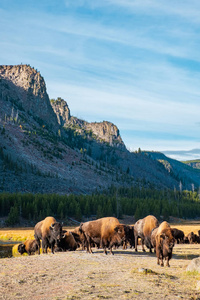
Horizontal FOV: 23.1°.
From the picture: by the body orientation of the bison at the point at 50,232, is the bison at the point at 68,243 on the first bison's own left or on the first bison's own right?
on the first bison's own left

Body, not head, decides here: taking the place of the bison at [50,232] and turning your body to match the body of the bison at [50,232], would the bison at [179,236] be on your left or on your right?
on your left
